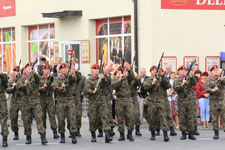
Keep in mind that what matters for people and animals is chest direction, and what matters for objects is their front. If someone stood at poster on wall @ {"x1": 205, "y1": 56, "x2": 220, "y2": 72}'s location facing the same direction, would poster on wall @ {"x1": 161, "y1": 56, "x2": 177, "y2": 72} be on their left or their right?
on their right

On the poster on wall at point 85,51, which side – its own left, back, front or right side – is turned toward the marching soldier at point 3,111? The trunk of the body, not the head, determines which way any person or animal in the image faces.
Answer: front

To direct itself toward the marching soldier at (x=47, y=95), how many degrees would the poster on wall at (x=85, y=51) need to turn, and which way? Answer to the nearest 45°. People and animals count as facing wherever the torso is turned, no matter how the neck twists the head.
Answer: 0° — it already faces them

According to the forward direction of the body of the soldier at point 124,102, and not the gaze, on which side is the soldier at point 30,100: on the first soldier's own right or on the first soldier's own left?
on the first soldier's own right

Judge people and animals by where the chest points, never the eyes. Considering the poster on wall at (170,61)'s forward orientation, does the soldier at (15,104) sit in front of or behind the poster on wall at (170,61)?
in front

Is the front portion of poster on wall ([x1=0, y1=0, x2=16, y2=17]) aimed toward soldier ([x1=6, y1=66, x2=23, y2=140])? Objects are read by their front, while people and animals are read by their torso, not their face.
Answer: yes

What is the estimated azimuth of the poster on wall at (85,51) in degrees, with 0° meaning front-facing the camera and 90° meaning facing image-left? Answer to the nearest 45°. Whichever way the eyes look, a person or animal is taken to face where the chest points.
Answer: approximately 0°

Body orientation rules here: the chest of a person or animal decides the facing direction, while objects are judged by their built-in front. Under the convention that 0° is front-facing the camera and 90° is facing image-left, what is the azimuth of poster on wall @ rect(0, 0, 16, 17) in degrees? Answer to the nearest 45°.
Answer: approximately 0°
